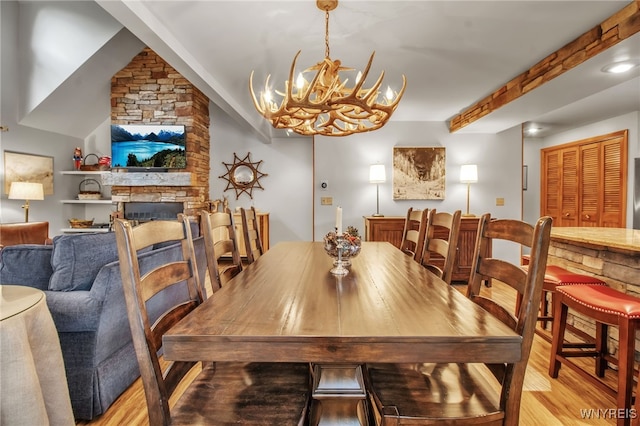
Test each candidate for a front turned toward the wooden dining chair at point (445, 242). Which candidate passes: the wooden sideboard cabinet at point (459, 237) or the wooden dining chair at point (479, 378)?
the wooden sideboard cabinet

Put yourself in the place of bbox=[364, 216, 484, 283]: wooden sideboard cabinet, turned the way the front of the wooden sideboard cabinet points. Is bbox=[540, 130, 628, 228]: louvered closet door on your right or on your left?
on your left

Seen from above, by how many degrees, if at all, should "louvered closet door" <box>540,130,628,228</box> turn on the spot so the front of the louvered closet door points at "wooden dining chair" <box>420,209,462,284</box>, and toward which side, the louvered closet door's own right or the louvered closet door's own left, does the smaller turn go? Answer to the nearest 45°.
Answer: approximately 45° to the louvered closet door's own left

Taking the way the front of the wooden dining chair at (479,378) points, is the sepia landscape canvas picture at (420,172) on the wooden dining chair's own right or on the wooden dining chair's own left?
on the wooden dining chair's own right

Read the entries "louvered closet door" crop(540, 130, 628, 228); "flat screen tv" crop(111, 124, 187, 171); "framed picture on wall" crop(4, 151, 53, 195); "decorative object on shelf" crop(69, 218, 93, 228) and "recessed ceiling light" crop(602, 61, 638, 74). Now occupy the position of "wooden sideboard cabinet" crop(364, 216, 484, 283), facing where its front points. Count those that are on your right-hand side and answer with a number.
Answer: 3

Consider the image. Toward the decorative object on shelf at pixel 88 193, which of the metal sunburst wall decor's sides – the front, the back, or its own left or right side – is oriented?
right

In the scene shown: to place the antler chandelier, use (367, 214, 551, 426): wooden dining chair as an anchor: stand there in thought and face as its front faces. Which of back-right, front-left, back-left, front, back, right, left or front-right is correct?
right

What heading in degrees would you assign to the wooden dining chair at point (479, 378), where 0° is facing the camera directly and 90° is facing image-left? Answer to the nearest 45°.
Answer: approximately 45°

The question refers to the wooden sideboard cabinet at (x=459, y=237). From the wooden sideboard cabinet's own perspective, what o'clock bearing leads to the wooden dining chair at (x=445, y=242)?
The wooden dining chair is roughly at 12 o'clock from the wooden sideboard cabinet.

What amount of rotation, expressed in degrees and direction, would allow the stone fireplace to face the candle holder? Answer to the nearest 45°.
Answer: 0° — it already faces it

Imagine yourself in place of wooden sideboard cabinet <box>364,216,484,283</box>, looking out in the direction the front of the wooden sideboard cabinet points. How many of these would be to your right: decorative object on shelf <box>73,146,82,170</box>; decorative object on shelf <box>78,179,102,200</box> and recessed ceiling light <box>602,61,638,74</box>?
2

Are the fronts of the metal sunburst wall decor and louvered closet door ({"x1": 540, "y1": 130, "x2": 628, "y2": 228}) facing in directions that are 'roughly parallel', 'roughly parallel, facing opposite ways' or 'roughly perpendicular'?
roughly perpendicular

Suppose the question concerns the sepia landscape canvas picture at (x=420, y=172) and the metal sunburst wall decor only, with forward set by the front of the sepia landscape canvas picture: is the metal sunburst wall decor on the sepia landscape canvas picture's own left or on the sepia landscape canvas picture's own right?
on the sepia landscape canvas picture's own right

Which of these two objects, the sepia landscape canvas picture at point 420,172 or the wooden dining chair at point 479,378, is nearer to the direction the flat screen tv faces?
the wooden dining chair

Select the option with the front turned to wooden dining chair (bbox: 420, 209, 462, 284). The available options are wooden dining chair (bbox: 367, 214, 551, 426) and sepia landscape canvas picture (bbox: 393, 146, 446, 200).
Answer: the sepia landscape canvas picture
